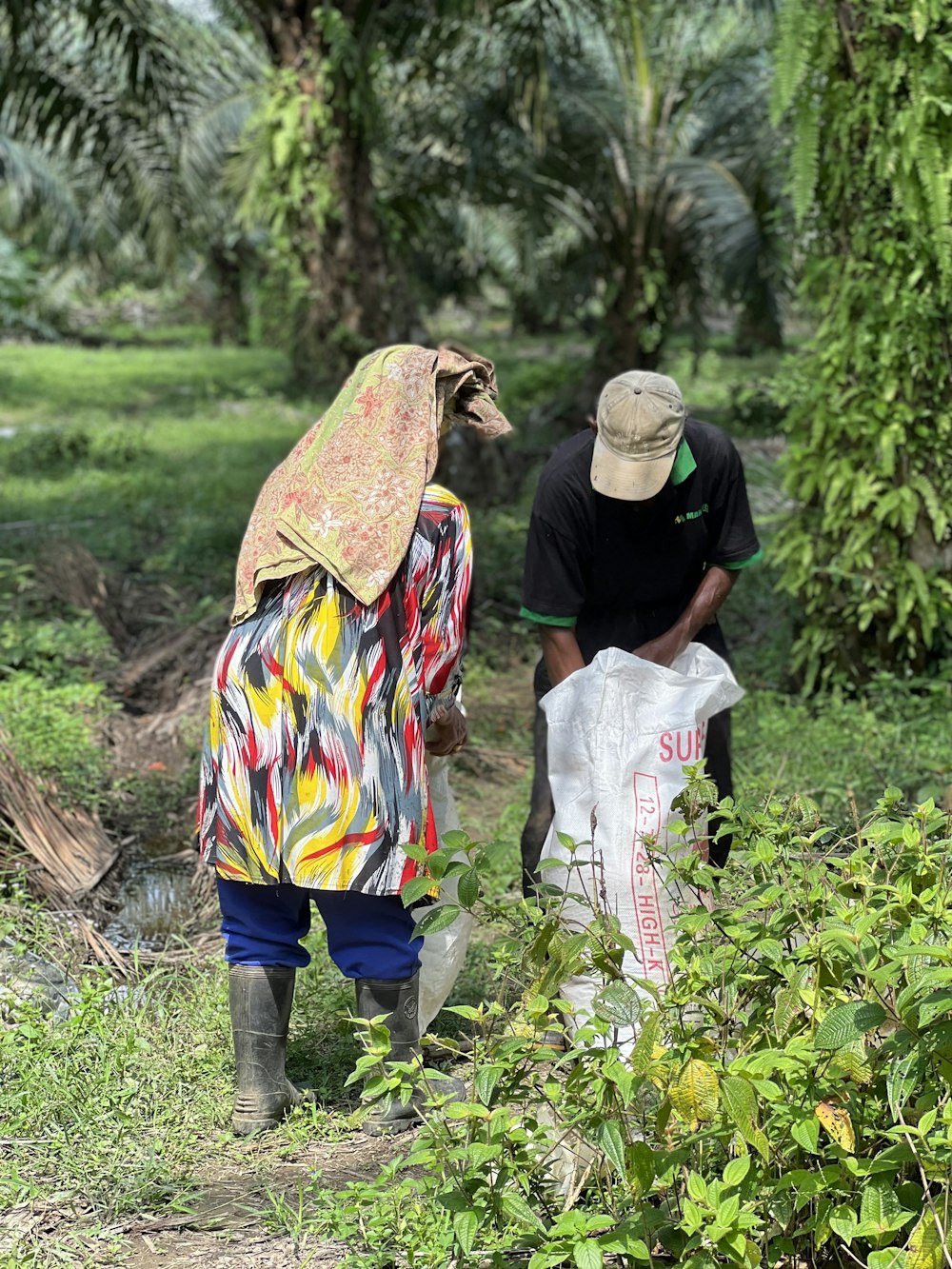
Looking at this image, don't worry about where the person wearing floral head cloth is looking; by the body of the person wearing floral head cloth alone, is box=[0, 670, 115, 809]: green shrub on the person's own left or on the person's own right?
on the person's own left

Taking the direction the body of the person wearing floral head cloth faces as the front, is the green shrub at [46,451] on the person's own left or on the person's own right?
on the person's own left

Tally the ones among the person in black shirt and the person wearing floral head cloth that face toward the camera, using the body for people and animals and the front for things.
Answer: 1

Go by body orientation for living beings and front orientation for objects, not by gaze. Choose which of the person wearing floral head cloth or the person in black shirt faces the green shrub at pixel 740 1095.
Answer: the person in black shirt

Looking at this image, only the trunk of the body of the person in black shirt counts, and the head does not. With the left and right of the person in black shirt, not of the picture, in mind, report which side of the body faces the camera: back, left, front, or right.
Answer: front

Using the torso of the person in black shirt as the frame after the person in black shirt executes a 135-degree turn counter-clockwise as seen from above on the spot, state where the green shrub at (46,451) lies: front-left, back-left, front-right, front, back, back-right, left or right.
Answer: left

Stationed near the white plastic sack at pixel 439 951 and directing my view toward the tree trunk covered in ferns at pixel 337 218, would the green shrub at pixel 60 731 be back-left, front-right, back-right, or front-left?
front-left

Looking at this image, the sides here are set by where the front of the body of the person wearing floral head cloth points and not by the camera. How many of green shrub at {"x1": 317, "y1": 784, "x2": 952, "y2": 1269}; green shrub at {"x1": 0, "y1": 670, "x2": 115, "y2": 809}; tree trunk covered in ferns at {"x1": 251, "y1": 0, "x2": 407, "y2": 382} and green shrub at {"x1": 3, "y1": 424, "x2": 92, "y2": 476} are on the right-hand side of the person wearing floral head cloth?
1

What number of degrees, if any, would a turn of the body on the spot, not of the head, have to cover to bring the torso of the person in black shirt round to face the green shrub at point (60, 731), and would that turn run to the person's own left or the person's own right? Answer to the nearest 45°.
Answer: approximately 135° to the person's own right

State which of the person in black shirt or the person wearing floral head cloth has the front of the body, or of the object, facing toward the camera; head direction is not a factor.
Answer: the person in black shirt

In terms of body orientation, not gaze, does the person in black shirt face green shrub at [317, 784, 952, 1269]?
yes

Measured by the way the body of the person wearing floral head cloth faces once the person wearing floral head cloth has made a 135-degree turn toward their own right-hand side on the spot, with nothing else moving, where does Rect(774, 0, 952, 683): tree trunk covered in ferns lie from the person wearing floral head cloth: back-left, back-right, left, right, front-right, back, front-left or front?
back-left

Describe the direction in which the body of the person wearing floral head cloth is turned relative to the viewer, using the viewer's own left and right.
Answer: facing away from the viewer and to the right of the viewer

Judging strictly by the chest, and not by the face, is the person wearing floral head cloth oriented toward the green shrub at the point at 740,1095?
no
